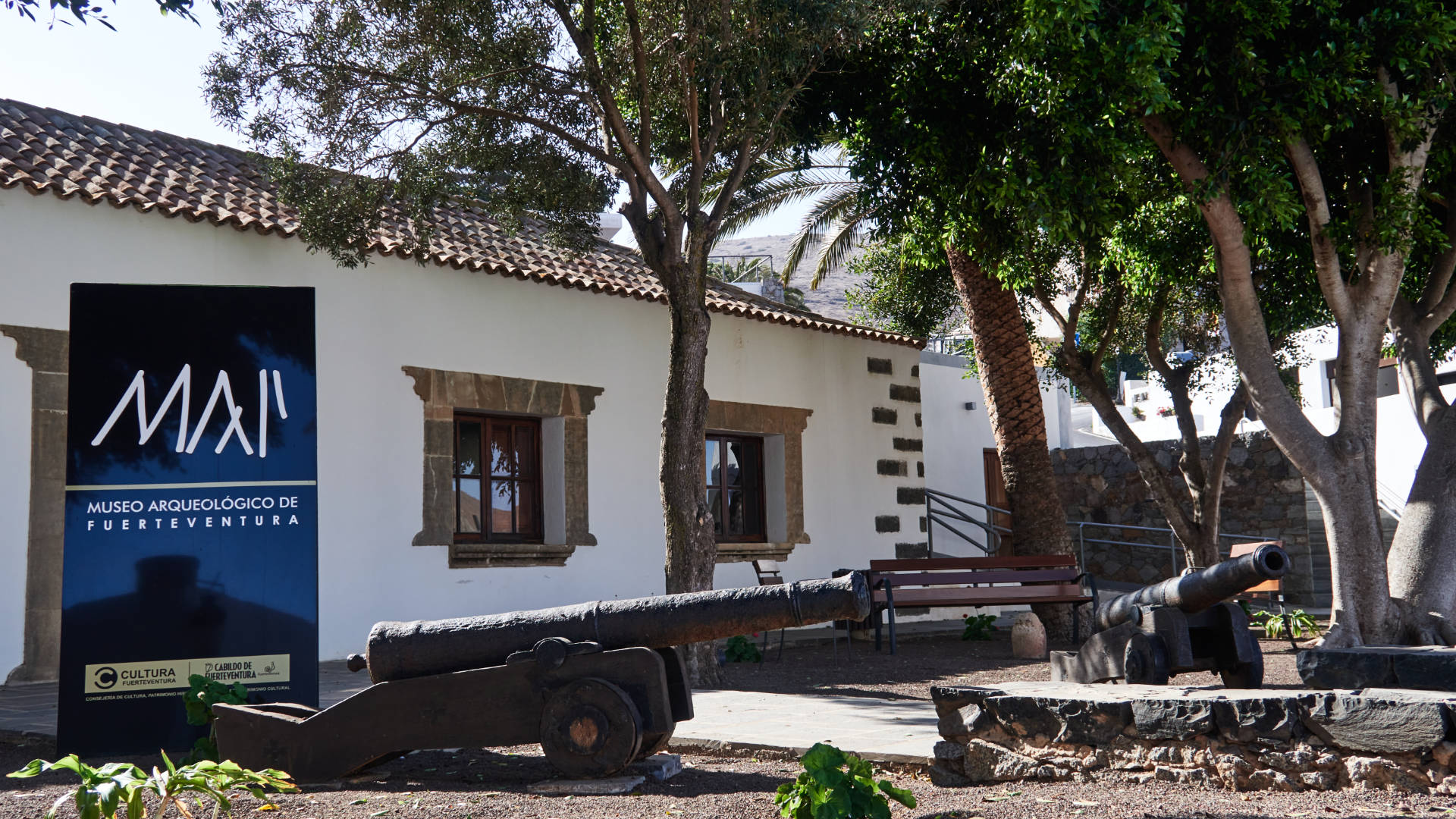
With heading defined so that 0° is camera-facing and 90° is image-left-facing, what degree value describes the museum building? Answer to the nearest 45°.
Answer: approximately 315°

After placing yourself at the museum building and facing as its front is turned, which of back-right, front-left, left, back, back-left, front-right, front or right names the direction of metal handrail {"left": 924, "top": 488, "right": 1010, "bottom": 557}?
left

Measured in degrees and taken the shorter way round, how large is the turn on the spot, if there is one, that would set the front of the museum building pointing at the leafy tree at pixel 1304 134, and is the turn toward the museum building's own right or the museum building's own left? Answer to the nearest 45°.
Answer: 0° — it already faces it

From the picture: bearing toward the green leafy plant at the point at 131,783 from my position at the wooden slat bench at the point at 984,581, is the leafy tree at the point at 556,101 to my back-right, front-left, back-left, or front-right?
front-right

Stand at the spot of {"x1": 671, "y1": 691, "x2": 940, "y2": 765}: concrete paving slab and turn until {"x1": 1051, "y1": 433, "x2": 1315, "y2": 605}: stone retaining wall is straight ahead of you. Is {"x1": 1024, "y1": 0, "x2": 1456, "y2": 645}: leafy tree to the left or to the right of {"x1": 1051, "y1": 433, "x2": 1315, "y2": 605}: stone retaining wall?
right

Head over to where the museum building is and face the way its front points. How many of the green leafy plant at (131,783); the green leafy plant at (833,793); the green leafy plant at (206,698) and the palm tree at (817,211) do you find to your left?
1

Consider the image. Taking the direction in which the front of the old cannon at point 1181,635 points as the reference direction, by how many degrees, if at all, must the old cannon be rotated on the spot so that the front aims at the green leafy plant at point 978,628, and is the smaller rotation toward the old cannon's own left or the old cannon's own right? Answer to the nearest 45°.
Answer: approximately 135° to the old cannon's own left

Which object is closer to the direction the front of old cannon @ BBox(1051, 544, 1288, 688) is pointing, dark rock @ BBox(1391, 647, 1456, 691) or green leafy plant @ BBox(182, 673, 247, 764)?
the dark rock

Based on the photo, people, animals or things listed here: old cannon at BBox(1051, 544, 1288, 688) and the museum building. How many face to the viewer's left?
0

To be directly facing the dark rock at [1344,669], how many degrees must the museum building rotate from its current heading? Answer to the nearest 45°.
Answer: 0° — it already faces it

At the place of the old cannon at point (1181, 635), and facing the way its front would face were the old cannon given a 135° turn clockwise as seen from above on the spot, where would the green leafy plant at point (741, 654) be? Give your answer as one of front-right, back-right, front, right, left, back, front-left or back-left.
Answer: front-right

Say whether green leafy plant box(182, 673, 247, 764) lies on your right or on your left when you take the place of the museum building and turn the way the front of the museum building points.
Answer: on your right
